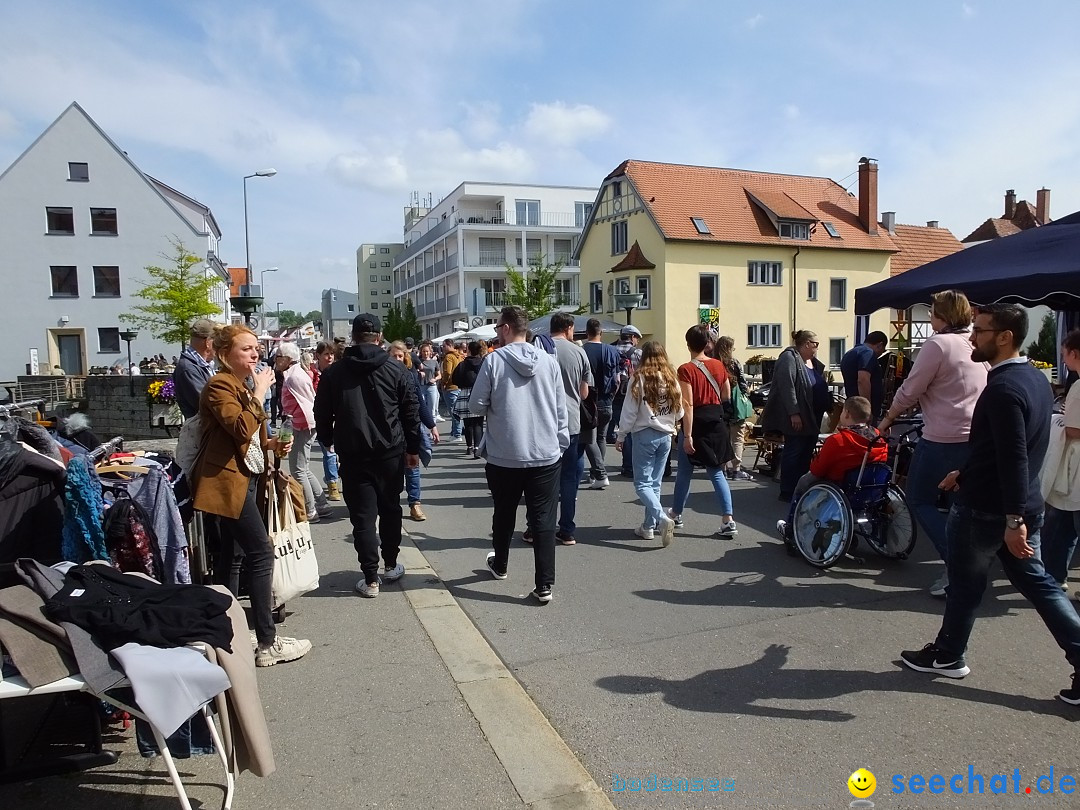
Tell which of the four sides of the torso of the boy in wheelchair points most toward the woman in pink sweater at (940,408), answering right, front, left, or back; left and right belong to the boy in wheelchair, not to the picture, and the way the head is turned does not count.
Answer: back

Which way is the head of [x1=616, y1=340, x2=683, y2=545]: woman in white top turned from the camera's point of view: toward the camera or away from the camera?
away from the camera

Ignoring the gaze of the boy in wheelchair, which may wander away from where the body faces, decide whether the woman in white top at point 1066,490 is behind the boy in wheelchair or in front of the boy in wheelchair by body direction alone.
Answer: behind

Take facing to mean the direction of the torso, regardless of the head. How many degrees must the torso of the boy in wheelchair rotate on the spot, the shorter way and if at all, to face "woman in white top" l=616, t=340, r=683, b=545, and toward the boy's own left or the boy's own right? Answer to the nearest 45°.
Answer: approximately 45° to the boy's own left

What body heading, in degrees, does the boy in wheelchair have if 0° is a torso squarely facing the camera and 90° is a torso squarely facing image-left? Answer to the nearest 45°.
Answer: approximately 135°

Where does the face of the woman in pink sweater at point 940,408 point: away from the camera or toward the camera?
away from the camera

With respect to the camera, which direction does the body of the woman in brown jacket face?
to the viewer's right

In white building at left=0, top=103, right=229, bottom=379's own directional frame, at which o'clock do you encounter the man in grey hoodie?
The man in grey hoodie is roughly at 12 o'clock from the white building.

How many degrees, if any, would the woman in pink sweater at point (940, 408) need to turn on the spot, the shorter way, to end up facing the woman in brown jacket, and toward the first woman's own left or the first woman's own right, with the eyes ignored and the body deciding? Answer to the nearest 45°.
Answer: approximately 90° to the first woman's own left

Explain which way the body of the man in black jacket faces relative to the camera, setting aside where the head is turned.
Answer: away from the camera

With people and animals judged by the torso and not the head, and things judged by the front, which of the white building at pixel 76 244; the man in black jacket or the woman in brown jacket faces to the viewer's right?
the woman in brown jacket

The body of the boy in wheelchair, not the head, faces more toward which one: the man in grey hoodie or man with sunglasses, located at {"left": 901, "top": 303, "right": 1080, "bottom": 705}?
the man in grey hoodie

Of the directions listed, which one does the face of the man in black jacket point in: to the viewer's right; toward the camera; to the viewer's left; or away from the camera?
away from the camera
